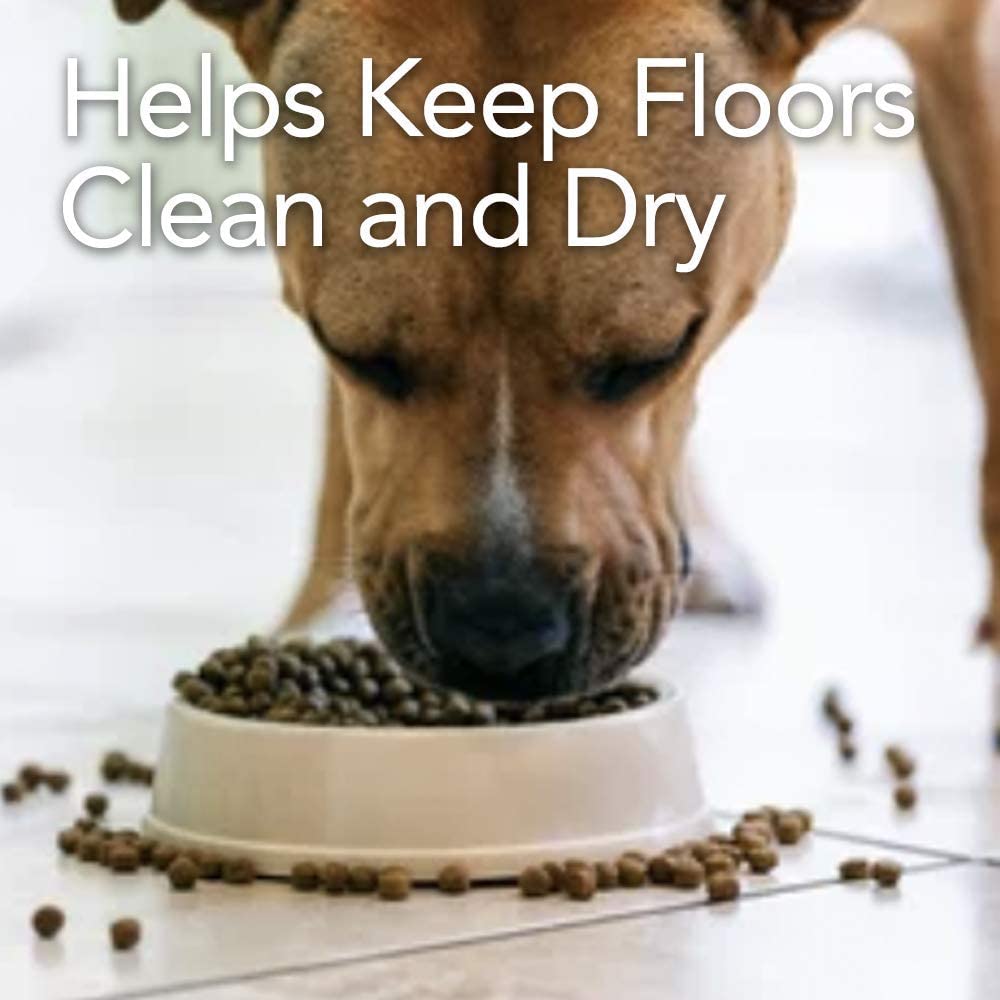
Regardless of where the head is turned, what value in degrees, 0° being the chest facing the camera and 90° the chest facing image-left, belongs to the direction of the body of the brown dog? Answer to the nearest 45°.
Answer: approximately 0°

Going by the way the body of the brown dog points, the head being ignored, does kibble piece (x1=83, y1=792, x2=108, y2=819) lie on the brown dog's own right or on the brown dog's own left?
on the brown dog's own right
